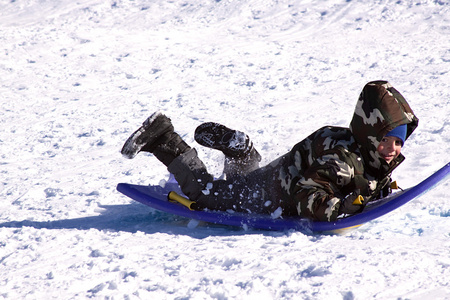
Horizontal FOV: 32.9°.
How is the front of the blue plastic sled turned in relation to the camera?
facing to the right of the viewer
